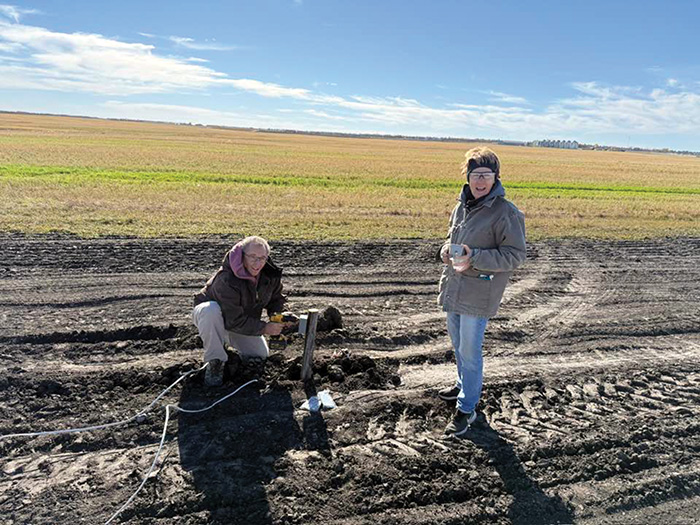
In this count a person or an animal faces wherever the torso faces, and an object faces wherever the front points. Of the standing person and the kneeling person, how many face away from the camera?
0

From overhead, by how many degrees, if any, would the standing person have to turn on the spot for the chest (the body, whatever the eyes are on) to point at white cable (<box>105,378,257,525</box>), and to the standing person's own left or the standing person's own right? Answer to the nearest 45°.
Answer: approximately 45° to the standing person's own right

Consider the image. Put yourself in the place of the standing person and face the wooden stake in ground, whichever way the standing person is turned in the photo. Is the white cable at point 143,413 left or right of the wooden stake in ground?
left

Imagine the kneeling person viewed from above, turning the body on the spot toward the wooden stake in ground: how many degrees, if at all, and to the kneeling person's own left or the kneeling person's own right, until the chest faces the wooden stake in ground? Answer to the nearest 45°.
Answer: approximately 45° to the kneeling person's own left

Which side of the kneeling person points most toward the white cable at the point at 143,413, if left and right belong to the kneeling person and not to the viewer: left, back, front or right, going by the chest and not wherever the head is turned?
right

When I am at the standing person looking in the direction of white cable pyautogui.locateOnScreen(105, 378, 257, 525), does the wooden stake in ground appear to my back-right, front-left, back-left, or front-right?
front-right

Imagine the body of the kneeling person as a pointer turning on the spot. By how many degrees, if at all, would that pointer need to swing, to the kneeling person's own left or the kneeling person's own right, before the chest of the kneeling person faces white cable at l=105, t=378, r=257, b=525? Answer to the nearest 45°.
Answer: approximately 90° to the kneeling person's own right

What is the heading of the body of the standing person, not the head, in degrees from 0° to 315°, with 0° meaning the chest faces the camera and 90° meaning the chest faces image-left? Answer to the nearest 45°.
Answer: approximately 45°

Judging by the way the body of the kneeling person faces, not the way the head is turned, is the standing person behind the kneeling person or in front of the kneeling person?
in front

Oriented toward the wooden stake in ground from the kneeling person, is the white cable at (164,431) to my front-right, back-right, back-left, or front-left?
back-right

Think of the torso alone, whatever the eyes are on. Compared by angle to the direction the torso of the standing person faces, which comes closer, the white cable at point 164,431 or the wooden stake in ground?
the white cable

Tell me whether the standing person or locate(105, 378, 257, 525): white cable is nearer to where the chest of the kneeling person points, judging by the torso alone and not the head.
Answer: the standing person
